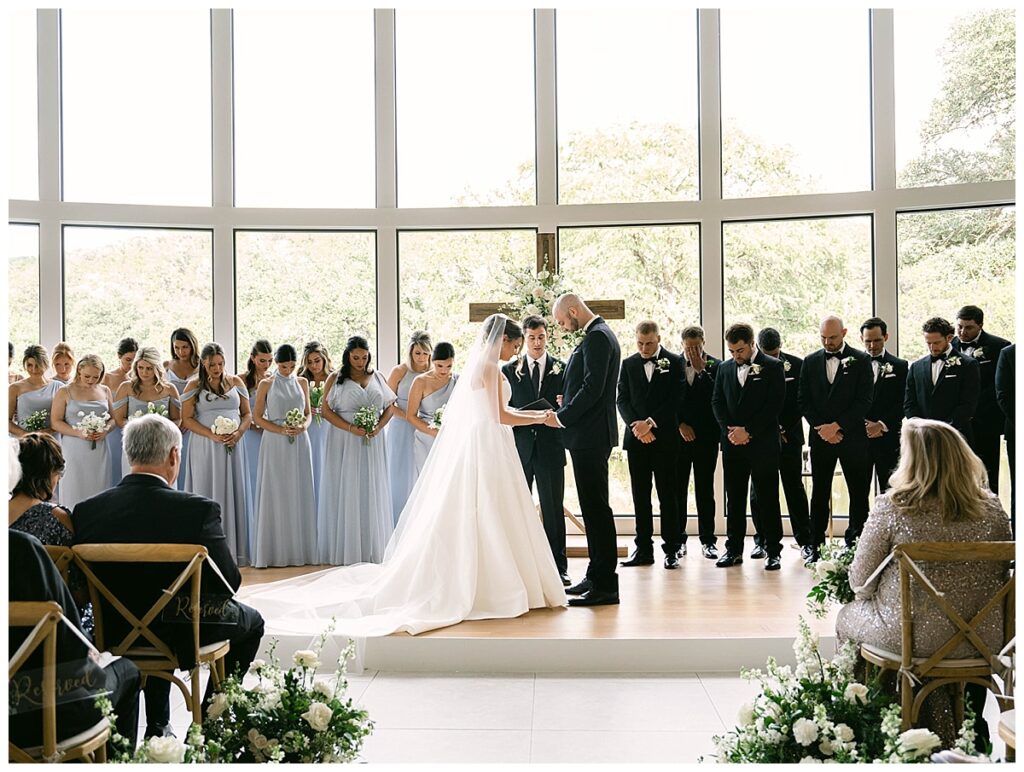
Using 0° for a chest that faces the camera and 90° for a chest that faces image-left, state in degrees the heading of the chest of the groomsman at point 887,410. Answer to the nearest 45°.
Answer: approximately 45°

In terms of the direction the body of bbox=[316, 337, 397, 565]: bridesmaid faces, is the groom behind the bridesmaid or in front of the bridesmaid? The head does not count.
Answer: in front

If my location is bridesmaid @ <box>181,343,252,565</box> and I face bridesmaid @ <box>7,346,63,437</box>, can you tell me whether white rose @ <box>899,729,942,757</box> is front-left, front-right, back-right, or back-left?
back-left

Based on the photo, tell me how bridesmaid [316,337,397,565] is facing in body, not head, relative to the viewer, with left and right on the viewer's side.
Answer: facing the viewer

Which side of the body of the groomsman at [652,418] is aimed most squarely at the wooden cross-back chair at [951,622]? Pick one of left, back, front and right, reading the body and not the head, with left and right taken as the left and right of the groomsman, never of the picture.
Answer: front

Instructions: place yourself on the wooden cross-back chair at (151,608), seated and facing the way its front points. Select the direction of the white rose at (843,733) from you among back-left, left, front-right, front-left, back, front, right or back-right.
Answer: right

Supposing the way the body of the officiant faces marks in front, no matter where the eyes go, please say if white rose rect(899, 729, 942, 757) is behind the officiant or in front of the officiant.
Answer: in front

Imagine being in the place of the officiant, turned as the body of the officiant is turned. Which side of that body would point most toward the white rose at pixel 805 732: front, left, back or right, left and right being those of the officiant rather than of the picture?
front

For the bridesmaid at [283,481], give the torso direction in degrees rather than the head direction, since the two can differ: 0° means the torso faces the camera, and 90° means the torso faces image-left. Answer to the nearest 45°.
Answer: approximately 0°

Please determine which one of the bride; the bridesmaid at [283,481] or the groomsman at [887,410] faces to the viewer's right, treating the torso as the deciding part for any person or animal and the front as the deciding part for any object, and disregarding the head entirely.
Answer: the bride

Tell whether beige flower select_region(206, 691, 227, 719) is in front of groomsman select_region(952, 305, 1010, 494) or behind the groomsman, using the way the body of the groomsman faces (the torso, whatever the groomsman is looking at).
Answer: in front

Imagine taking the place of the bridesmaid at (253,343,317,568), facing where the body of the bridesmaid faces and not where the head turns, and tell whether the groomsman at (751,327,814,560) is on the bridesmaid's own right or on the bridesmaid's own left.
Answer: on the bridesmaid's own left

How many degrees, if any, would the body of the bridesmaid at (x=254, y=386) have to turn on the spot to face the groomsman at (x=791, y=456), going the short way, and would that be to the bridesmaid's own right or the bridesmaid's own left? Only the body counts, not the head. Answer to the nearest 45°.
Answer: approximately 45° to the bridesmaid's own left

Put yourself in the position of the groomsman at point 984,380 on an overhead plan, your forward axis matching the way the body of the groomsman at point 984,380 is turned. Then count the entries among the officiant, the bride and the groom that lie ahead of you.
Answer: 3
